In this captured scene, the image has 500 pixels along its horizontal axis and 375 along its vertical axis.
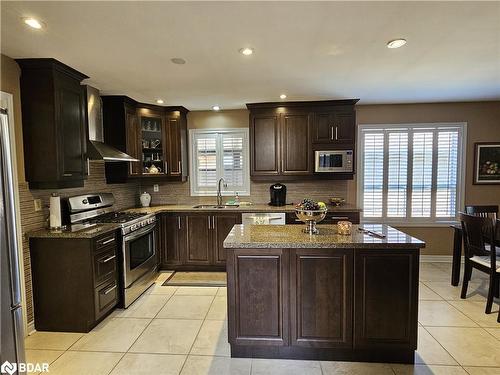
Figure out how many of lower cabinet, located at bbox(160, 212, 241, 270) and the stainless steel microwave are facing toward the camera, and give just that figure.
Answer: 2

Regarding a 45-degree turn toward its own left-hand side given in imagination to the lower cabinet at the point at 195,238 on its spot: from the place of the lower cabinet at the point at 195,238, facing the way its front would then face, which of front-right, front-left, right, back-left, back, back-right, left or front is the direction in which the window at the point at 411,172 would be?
front-left

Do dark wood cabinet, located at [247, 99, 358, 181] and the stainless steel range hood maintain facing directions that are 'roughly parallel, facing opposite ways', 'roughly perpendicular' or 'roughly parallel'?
roughly perpendicular

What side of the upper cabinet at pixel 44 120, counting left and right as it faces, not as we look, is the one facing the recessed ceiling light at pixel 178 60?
front

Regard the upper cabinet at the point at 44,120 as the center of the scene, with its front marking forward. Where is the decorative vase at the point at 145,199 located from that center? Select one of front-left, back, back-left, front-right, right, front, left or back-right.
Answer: left

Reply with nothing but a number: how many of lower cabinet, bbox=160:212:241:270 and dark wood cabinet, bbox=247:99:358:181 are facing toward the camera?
2

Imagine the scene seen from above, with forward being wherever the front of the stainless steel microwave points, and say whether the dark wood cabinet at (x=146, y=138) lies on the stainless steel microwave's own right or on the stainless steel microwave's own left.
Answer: on the stainless steel microwave's own right

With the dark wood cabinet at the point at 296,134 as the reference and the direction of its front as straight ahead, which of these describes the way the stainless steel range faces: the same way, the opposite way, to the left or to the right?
to the left

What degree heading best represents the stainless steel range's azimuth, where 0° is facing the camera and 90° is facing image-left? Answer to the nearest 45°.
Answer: approximately 315°

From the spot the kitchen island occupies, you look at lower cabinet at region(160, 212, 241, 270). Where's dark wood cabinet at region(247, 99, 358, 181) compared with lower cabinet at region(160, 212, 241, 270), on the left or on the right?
right

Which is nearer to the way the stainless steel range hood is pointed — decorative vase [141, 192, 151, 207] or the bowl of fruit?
the bowl of fruit

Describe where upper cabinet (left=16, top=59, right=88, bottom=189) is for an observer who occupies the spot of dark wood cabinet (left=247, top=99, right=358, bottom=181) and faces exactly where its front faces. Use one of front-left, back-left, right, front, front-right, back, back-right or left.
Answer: front-right
